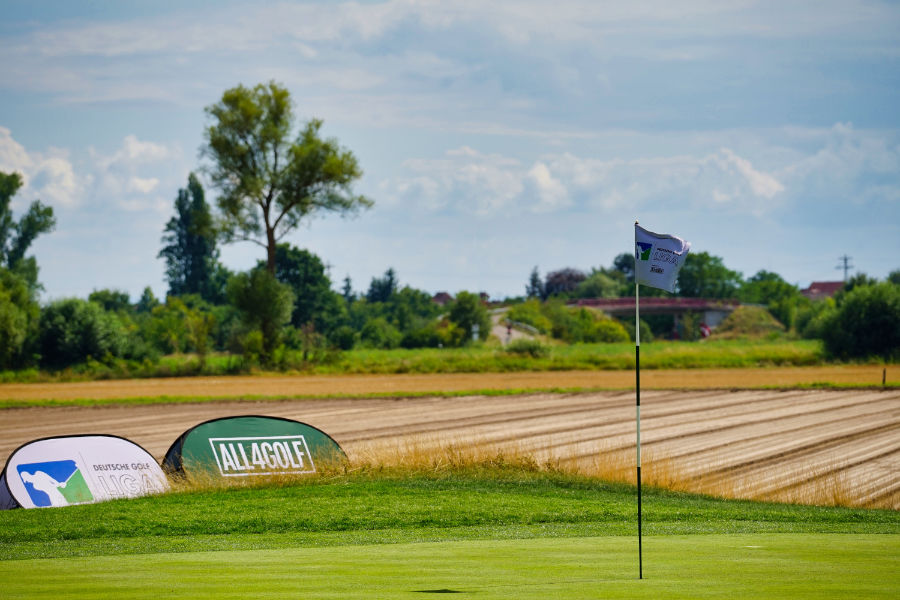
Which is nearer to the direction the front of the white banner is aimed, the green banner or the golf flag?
the golf flag

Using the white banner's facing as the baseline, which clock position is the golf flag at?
The golf flag is roughly at 11 o'clock from the white banner.

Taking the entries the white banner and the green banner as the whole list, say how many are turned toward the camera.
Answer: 2

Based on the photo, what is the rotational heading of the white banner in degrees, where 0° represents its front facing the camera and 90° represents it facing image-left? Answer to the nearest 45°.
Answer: approximately 0°

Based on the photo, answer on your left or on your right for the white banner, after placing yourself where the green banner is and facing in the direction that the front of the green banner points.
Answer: on your right

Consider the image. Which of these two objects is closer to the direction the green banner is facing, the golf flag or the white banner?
the golf flag
